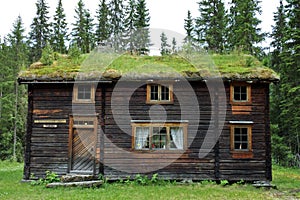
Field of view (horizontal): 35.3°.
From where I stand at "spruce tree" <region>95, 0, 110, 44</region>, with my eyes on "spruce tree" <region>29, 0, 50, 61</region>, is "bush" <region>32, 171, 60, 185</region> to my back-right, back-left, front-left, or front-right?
back-left

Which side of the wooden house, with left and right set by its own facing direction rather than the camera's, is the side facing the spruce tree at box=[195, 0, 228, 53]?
back

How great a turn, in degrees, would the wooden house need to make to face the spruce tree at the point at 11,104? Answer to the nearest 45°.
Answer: approximately 135° to its right

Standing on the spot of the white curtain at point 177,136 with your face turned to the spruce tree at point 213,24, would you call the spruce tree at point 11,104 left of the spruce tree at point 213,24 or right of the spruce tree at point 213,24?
left

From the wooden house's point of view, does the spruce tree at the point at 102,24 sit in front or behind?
behind

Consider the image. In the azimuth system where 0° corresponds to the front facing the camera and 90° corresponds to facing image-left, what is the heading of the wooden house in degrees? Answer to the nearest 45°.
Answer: approximately 0°

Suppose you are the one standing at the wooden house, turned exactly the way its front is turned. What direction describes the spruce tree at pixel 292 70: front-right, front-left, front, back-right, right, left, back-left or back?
back-left

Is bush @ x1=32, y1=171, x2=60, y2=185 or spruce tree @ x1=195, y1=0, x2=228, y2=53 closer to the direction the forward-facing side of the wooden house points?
the bush

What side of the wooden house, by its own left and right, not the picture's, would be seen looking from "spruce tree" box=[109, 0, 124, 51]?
back

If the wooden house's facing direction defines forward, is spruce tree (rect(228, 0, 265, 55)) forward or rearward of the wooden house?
rearward

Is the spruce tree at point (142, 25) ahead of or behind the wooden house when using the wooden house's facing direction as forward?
behind

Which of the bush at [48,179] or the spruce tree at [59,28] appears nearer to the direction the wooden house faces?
the bush
